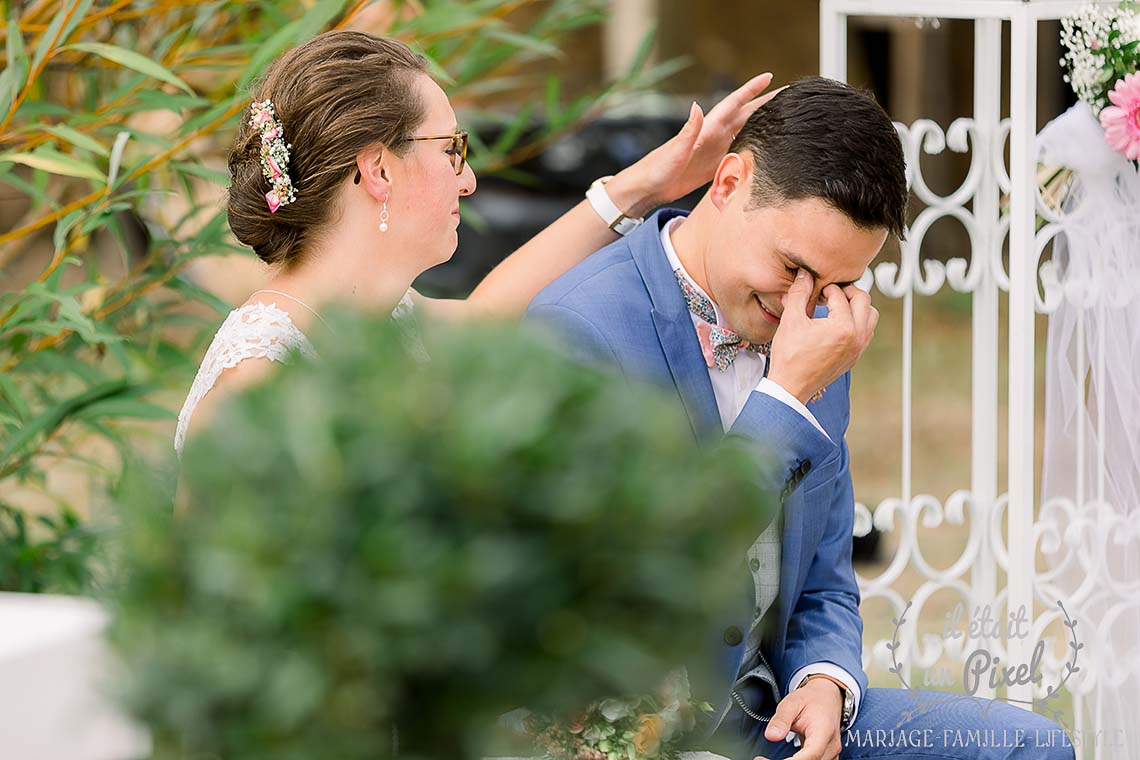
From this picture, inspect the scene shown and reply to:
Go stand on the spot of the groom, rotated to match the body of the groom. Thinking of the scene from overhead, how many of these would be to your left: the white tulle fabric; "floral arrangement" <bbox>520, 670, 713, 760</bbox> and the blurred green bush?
1

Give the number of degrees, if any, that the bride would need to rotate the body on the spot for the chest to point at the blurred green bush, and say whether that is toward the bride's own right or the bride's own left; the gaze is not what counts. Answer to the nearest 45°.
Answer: approximately 90° to the bride's own right

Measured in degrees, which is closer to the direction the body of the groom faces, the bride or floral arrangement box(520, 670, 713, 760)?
the floral arrangement

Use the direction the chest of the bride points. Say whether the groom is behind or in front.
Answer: in front

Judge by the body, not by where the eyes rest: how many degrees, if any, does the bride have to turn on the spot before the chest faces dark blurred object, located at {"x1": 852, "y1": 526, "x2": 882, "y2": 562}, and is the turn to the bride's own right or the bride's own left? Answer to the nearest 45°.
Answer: approximately 45° to the bride's own left

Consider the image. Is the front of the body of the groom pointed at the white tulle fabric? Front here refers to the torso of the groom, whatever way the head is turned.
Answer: no

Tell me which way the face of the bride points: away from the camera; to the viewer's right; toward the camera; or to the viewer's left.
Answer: to the viewer's right

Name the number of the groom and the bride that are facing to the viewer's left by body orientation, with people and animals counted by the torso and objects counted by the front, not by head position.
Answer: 0

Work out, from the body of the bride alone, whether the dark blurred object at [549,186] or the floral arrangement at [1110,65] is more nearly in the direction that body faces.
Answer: the floral arrangement

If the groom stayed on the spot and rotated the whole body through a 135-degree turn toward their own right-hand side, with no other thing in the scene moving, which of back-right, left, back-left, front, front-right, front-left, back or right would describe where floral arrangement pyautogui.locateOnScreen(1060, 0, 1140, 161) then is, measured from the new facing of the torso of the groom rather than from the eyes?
back-right

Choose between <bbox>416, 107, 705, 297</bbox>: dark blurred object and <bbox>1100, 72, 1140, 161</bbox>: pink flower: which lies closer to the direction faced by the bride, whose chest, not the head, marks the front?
the pink flower

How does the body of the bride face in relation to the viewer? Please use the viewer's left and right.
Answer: facing to the right of the viewer

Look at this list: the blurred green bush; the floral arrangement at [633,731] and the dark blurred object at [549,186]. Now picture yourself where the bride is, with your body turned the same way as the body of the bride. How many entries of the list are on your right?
2
